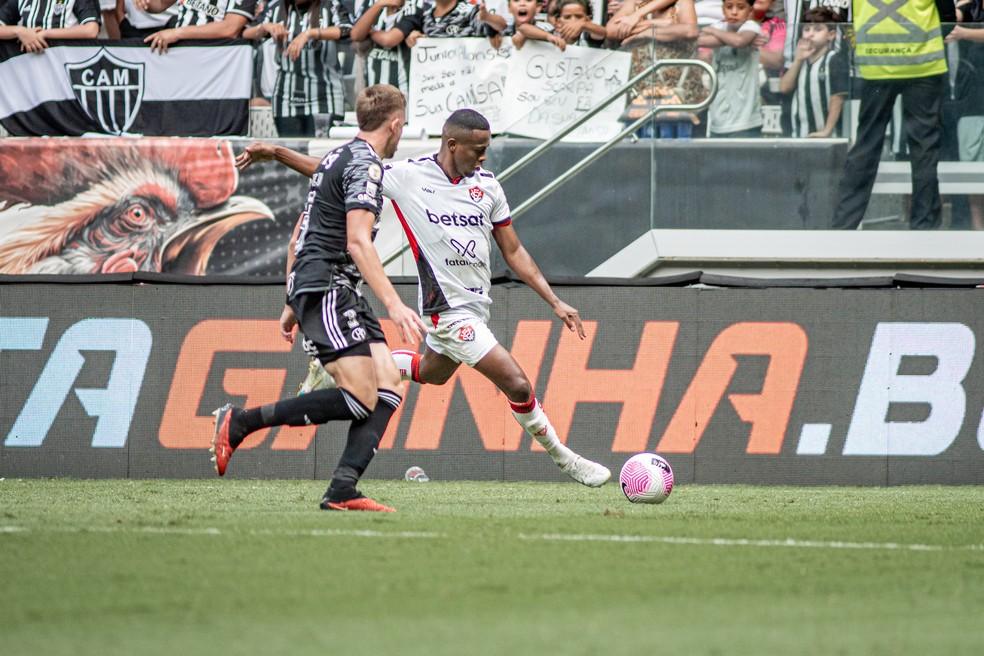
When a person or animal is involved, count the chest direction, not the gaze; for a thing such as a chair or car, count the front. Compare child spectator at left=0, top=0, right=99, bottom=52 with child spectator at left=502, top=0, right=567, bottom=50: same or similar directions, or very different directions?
same or similar directions

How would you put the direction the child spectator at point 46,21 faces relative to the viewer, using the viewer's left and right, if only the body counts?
facing the viewer

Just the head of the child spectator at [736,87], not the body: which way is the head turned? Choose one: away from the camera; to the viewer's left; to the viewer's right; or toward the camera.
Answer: toward the camera

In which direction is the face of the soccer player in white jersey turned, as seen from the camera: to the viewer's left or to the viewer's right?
to the viewer's right

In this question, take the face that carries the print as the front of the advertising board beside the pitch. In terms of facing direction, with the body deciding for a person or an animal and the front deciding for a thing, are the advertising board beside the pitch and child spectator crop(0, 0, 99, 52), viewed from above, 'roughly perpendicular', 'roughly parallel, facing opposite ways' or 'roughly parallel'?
roughly parallel

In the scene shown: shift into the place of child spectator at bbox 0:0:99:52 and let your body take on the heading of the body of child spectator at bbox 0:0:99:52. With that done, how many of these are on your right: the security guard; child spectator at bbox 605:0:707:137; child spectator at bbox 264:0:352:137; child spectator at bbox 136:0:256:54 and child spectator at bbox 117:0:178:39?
0

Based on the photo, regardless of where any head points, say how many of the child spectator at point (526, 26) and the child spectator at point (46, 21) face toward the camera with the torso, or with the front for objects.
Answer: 2

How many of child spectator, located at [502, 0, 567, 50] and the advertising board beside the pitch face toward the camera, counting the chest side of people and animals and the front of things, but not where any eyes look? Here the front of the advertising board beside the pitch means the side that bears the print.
2

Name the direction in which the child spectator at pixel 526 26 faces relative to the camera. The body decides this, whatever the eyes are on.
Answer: toward the camera

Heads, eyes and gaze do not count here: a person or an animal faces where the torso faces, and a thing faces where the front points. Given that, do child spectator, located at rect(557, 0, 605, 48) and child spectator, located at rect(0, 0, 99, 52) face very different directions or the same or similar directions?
same or similar directions

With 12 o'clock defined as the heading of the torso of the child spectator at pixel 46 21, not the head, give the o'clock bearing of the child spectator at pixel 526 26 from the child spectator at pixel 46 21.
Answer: the child spectator at pixel 526 26 is roughly at 10 o'clock from the child spectator at pixel 46 21.

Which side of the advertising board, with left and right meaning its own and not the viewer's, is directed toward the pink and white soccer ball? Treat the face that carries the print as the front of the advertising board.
front

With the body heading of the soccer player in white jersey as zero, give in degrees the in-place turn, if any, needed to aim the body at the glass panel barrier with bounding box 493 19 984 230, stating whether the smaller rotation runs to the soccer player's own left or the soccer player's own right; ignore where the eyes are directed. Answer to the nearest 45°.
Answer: approximately 90° to the soccer player's own left

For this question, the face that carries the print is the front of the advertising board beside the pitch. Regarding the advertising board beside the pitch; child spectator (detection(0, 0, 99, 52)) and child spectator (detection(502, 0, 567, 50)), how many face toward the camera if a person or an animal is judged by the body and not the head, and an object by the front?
3

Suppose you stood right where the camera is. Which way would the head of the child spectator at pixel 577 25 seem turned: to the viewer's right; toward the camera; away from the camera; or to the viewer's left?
toward the camera

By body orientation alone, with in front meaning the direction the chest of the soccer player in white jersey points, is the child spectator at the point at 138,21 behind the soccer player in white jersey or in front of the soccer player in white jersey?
behind

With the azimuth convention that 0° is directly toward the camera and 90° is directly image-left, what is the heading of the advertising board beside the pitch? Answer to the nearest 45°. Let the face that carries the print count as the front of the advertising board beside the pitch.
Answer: approximately 0°

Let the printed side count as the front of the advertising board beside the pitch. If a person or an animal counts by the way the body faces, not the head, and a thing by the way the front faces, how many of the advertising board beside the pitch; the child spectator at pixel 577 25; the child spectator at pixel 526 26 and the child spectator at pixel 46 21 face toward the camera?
4
